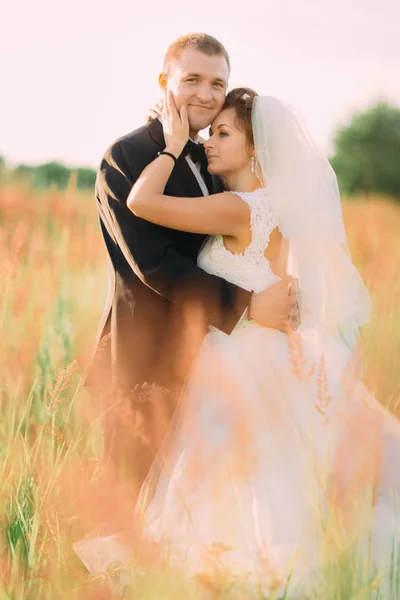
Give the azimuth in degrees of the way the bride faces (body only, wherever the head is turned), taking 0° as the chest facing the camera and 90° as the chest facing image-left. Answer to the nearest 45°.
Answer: approximately 90°

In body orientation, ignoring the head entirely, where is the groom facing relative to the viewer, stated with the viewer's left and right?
facing the viewer and to the right of the viewer

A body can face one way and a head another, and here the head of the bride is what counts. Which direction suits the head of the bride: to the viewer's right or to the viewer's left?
to the viewer's left
